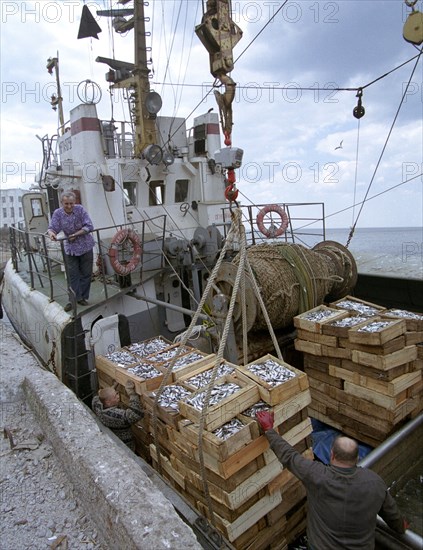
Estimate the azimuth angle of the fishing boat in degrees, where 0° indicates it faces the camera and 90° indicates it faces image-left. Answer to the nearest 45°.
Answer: approximately 135°

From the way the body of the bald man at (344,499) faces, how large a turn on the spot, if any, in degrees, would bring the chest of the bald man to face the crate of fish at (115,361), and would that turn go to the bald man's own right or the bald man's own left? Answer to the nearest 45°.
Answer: approximately 45° to the bald man's own left

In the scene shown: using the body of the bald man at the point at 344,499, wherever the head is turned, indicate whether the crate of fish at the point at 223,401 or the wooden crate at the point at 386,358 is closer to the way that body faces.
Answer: the wooden crate

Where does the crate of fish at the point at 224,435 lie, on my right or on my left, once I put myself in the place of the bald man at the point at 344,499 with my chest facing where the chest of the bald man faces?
on my left

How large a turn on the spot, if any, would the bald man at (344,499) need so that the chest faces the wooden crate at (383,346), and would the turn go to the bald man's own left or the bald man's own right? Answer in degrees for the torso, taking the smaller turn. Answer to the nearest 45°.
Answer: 0° — they already face it

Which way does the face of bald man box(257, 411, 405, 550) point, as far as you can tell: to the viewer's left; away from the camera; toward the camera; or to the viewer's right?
away from the camera

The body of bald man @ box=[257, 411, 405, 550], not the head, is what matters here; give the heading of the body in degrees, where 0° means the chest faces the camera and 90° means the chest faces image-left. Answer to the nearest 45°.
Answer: approximately 180°
